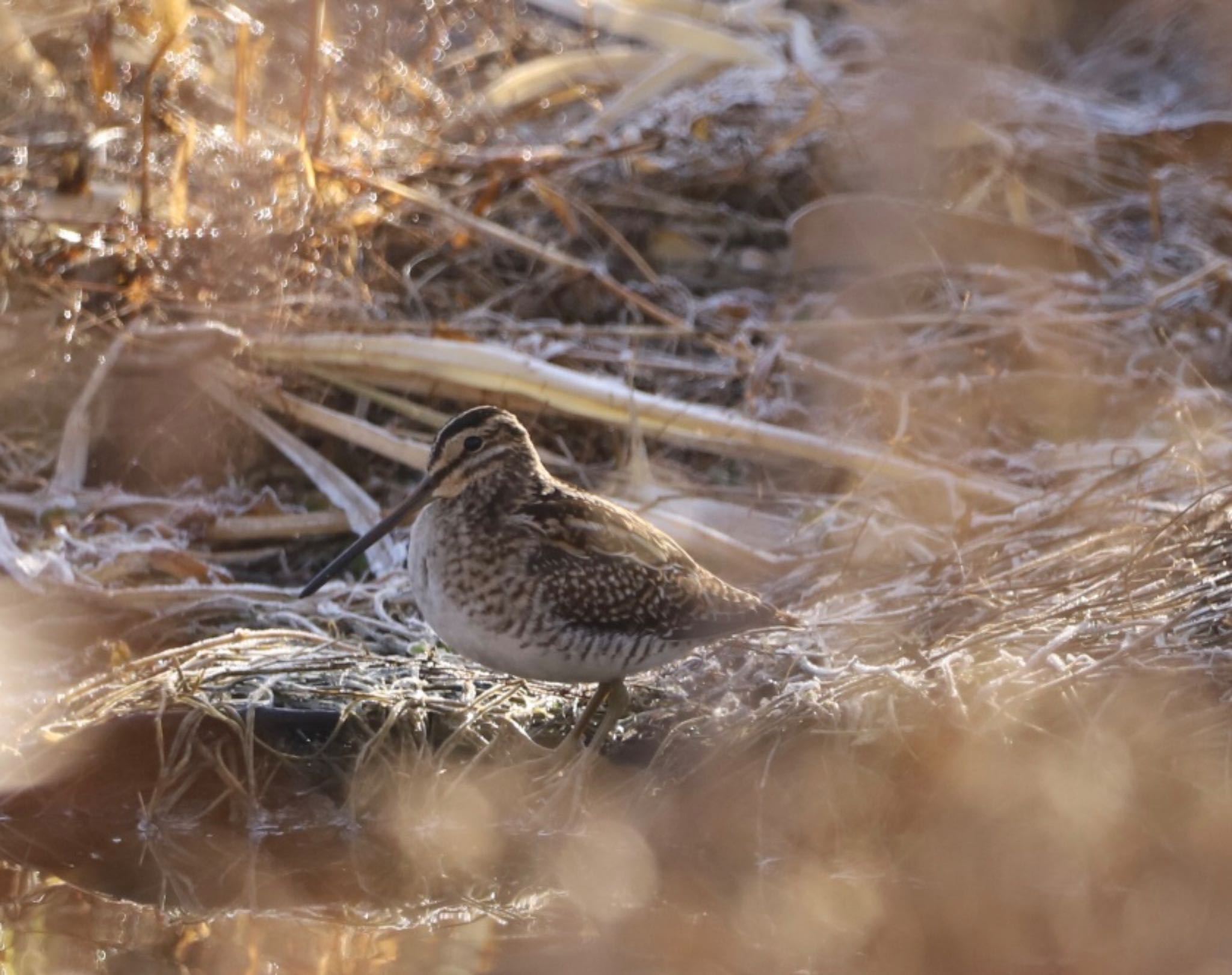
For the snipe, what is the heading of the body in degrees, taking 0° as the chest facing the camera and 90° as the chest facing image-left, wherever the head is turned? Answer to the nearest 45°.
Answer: approximately 90°
